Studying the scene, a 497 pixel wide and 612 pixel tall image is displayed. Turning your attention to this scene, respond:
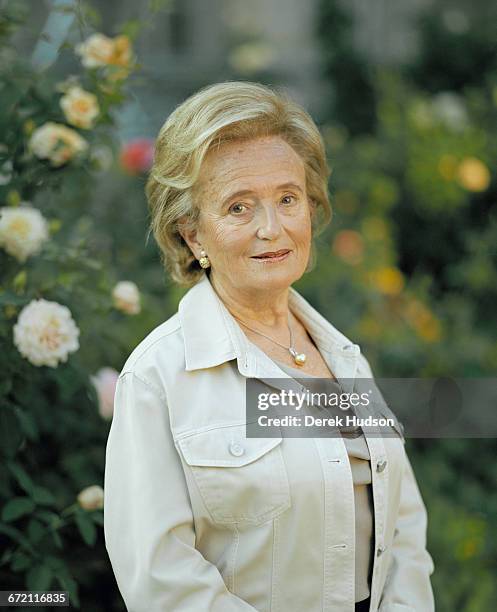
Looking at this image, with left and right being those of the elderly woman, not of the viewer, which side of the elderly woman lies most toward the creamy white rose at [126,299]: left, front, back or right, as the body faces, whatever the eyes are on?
back

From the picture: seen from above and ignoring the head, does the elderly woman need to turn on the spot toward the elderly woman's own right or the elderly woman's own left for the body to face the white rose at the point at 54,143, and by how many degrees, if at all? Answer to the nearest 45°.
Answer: approximately 180°

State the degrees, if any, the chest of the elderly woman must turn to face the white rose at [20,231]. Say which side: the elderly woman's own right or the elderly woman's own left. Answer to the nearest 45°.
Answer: approximately 180°

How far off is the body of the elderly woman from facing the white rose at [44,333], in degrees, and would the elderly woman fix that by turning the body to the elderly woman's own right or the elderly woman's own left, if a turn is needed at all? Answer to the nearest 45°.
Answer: approximately 180°

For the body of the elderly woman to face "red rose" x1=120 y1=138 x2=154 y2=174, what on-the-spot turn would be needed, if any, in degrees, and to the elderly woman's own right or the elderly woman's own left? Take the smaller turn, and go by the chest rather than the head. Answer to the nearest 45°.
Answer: approximately 135° to the elderly woman's own left

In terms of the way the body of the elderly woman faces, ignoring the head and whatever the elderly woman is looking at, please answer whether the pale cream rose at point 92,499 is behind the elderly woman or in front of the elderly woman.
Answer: behind
